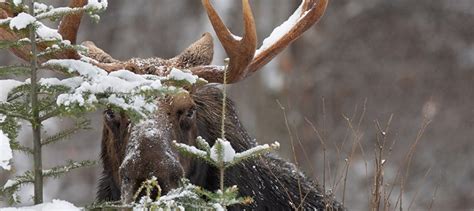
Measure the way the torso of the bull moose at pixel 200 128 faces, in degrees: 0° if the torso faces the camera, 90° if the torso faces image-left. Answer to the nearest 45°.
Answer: approximately 45°
